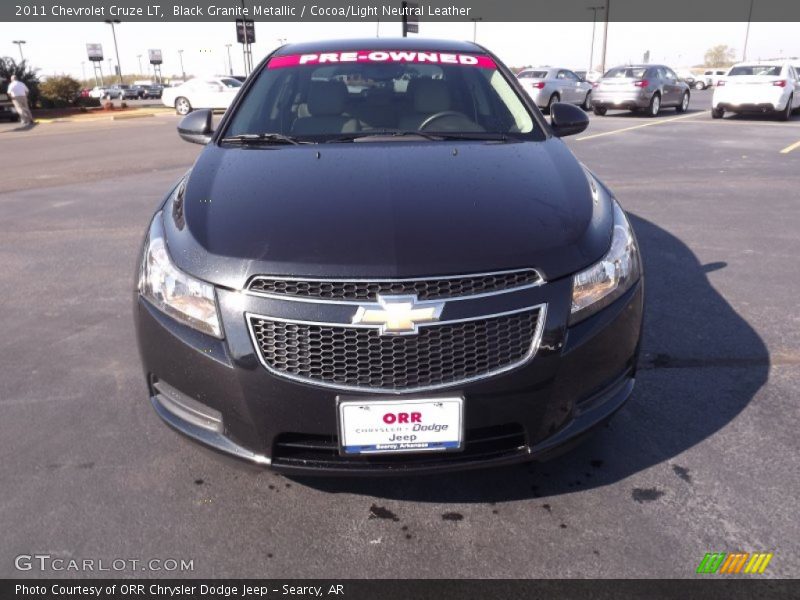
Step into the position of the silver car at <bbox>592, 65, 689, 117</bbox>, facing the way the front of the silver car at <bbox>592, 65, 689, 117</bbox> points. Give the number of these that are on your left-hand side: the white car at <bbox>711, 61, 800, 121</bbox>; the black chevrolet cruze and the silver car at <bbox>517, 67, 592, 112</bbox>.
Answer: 1

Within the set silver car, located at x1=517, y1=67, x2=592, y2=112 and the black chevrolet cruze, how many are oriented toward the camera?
1

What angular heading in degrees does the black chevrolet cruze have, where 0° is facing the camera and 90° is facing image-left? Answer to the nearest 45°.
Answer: approximately 0°

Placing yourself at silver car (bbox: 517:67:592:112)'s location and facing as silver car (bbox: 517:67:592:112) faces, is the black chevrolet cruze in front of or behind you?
behind

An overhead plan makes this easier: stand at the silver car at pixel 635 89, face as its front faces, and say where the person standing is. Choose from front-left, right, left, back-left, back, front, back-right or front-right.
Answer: back-left

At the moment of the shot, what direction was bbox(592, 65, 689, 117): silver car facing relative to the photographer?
facing away from the viewer and to the right of the viewer

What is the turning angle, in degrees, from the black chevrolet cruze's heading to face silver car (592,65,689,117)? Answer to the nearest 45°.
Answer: approximately 180°

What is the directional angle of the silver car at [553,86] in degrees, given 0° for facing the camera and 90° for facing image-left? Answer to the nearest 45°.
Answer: approximately 225°

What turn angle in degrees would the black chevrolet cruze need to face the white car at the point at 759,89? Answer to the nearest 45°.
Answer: approximately 135° to its left

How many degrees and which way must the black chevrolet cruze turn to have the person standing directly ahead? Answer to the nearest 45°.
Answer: approximately 135° to its right
